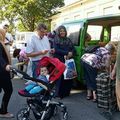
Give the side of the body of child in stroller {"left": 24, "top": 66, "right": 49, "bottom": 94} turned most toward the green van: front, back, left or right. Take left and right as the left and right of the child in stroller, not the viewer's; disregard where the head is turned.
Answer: back

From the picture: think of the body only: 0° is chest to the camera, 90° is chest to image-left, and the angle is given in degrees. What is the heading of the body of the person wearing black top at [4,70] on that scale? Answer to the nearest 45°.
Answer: approximately 270°

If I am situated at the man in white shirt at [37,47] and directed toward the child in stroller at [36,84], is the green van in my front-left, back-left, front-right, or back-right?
back-left

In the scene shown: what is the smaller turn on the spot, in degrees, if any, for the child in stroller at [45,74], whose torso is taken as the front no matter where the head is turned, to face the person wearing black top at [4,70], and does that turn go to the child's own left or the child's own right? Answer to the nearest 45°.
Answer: approximately 45° to the child's own right

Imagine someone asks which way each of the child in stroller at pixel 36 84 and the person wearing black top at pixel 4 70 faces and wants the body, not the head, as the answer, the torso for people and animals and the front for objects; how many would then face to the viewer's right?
1

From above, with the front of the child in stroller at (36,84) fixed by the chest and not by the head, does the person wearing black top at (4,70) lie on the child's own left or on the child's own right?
on the child's own right

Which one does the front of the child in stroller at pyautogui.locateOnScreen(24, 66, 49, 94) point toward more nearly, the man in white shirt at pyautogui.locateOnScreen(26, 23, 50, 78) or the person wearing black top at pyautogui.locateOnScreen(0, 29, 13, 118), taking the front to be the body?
the person wearing black top
